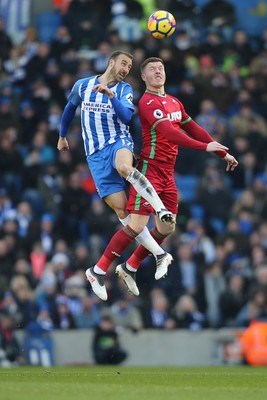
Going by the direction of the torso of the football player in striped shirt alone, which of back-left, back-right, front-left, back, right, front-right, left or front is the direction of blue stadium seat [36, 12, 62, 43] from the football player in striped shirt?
back

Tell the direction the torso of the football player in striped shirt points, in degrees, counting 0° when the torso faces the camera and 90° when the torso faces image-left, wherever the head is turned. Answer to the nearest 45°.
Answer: approximately 0°
